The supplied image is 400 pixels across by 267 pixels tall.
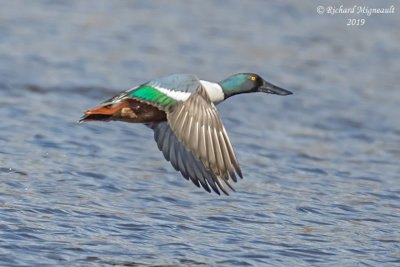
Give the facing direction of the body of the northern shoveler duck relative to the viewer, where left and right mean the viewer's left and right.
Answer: facing to the right of the viewer
